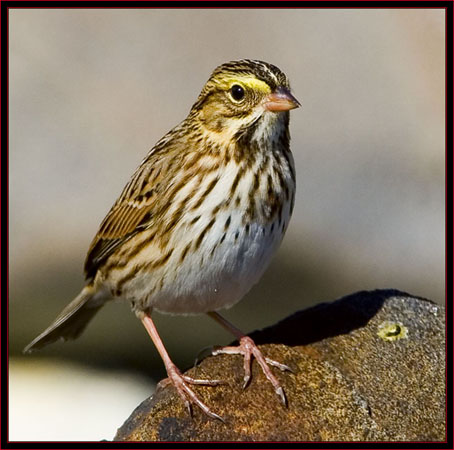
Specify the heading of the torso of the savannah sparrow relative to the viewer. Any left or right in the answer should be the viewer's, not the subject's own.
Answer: facing the viewer and to the right of the viewer
